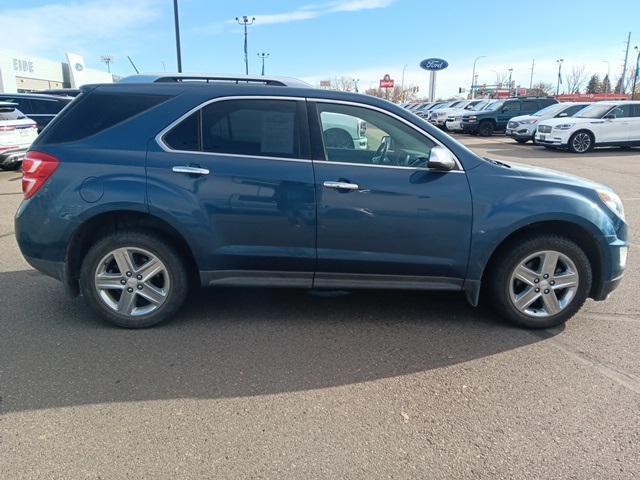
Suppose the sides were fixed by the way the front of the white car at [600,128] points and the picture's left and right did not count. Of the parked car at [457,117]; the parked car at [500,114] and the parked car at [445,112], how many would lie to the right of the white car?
3

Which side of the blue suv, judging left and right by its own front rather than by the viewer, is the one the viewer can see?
right

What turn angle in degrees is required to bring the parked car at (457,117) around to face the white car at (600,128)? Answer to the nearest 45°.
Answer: approximately 90° to its left

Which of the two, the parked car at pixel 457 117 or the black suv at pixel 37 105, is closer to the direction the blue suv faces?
the parked car

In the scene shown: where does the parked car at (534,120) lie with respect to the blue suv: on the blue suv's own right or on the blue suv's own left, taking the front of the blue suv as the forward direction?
on the blue suv's own left

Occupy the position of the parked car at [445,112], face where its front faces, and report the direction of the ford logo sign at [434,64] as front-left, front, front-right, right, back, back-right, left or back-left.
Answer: back-right

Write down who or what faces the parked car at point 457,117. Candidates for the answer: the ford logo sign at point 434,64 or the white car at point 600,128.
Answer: the ford logo sign

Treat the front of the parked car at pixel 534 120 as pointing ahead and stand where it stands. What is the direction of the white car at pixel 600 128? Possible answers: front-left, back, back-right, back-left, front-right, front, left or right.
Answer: left

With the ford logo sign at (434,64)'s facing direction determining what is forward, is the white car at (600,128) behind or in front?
in front

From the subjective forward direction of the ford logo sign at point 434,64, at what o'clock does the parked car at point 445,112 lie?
The parked car is roughly at 12 o'clock from the ford logo sign.
